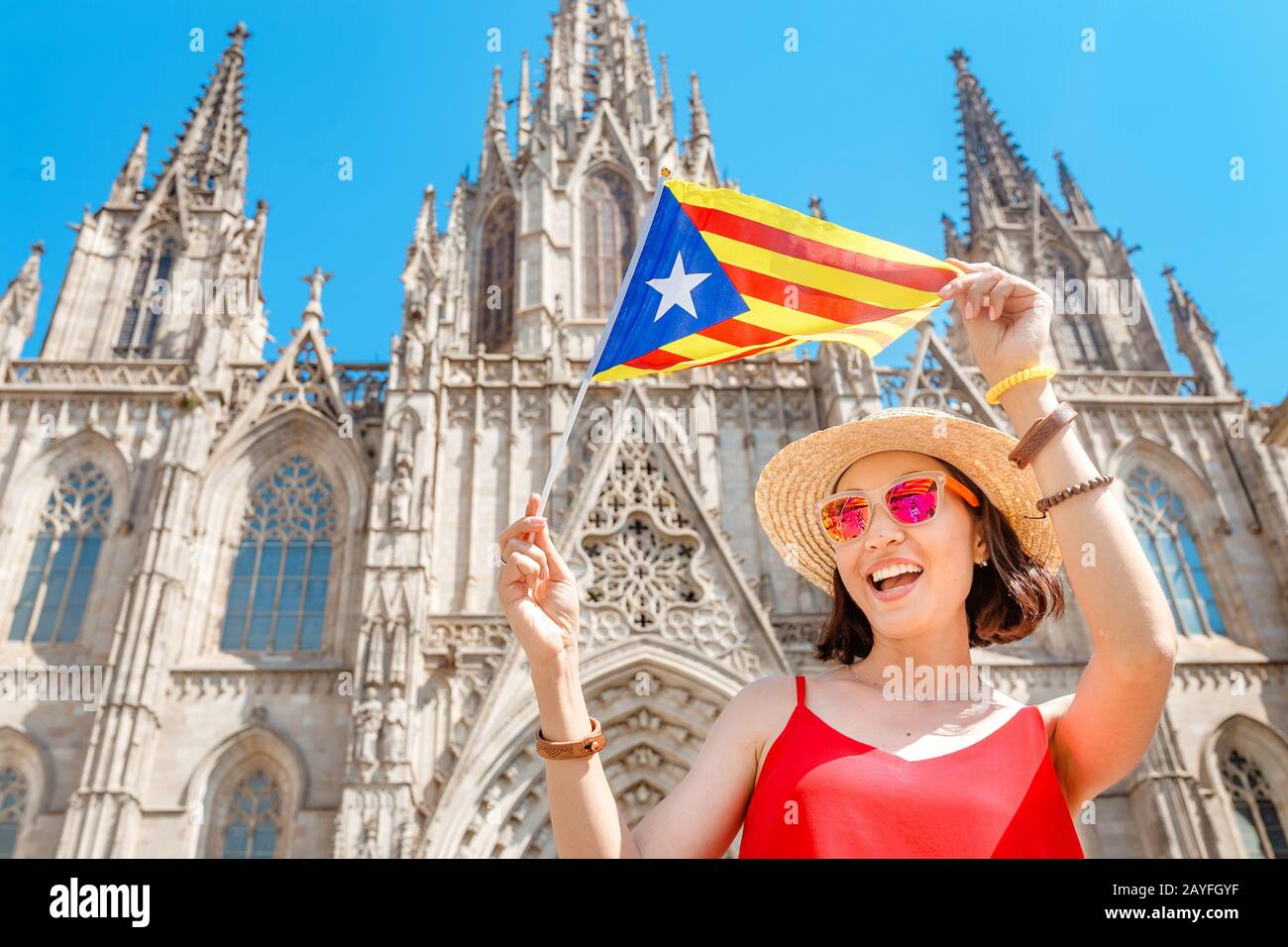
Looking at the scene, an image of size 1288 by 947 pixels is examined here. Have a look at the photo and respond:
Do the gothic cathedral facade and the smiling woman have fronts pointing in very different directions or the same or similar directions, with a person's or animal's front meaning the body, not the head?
same or similar directions

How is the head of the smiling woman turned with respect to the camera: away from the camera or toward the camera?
toward the camera

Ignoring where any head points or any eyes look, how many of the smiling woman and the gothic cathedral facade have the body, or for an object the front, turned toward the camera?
2

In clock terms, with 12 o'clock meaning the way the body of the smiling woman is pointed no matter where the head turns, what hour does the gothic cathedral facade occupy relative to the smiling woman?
The gothic cathedral facade is roughly at 5 o'clock from the smiling woman.

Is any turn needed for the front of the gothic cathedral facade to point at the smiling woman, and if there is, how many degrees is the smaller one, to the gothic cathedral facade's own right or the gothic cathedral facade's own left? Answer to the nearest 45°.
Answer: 0° — it already faces them

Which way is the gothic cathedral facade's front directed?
toward the camera

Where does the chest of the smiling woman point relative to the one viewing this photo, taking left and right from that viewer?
facing the viewer
